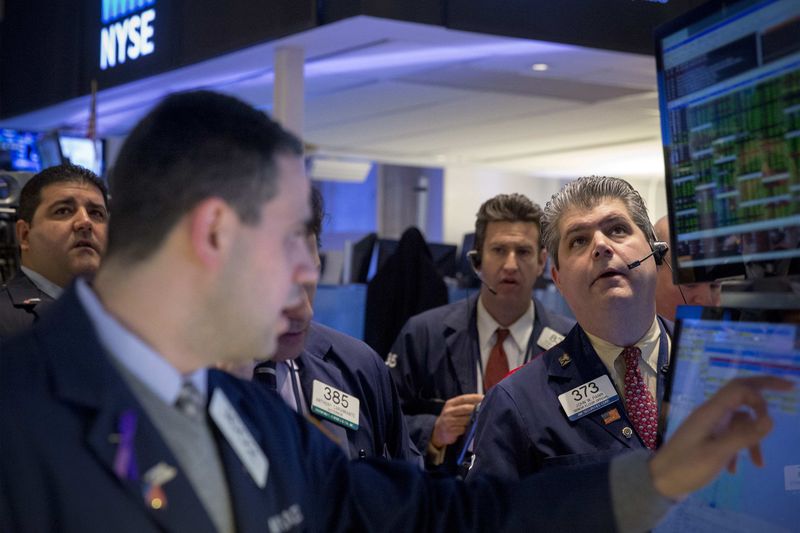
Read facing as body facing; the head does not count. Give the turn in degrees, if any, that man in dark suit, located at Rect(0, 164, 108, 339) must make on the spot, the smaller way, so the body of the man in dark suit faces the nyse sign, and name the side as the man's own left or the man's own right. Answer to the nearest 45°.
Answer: approximately 135° to the man's own left

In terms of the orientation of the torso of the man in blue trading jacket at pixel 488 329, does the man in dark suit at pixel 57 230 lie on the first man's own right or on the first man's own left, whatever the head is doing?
on the first man's own right

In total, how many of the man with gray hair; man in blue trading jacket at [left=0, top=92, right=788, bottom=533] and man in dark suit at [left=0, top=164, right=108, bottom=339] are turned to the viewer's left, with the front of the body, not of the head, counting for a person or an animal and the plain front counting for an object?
0

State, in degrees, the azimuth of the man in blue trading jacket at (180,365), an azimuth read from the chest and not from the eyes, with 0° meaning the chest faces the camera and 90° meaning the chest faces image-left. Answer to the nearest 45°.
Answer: approximately 315°

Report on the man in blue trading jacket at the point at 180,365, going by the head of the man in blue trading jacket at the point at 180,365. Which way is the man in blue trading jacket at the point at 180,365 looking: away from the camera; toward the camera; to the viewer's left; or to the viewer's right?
to the viewer's right

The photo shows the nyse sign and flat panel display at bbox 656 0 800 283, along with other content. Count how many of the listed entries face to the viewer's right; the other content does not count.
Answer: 0

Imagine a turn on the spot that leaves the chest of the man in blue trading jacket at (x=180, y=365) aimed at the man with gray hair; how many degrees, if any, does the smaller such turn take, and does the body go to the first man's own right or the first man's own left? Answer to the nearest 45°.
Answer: approximately 90° to the first man's own left

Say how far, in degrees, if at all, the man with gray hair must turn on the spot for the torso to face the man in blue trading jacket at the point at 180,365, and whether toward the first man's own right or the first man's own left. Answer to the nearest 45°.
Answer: approximately 90° to the first man's own right

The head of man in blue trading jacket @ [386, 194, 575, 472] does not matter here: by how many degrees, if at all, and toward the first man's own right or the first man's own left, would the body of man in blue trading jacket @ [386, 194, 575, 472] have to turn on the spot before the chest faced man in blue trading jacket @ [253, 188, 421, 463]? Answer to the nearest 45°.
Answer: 0° — they already face them

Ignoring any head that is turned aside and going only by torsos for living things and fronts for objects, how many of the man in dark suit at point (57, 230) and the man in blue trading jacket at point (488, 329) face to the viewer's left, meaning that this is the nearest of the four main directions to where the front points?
0

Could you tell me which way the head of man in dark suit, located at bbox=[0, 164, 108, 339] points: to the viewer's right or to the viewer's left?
to the viewer's right
